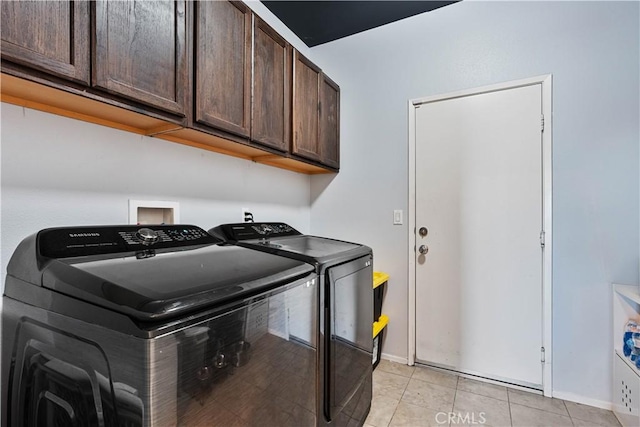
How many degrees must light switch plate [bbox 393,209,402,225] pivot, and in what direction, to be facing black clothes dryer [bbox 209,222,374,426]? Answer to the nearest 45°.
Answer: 0° — it already faces it

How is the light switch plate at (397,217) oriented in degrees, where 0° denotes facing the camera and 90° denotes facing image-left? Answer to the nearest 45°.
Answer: approximately 0°

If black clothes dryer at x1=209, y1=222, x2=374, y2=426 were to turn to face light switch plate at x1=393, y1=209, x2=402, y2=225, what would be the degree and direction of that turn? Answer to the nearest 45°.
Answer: approximately 90° to its left

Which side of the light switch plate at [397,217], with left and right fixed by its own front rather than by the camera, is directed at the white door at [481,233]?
left

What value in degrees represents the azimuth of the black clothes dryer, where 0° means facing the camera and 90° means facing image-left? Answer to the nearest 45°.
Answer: approximately 315°

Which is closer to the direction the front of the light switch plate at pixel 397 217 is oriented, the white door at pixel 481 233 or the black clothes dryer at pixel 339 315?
the black clothes dryer
